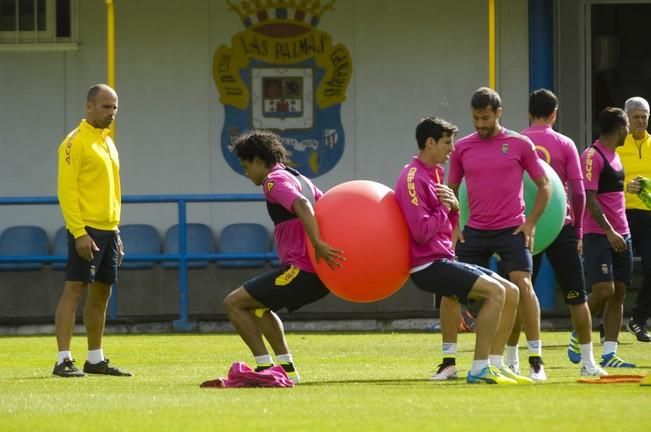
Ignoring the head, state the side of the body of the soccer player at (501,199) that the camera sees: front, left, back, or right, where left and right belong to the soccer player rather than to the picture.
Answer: front

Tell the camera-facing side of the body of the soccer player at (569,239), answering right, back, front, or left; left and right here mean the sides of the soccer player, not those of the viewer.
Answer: back

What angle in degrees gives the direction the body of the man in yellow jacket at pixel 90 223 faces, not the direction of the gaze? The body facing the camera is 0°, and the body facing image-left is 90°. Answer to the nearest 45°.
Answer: approximately 315°

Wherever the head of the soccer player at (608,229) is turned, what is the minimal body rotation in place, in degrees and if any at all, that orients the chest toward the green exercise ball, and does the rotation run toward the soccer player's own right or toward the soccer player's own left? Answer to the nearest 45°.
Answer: approximately 45° to the soccer player's own right

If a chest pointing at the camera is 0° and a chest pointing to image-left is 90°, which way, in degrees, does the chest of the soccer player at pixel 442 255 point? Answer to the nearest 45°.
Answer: approximately 270°

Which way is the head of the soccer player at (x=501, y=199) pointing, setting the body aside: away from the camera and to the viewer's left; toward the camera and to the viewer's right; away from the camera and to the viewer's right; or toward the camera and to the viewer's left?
toward the camera and to the viewer's left

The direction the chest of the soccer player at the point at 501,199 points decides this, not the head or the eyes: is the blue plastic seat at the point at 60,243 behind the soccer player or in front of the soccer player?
behind
